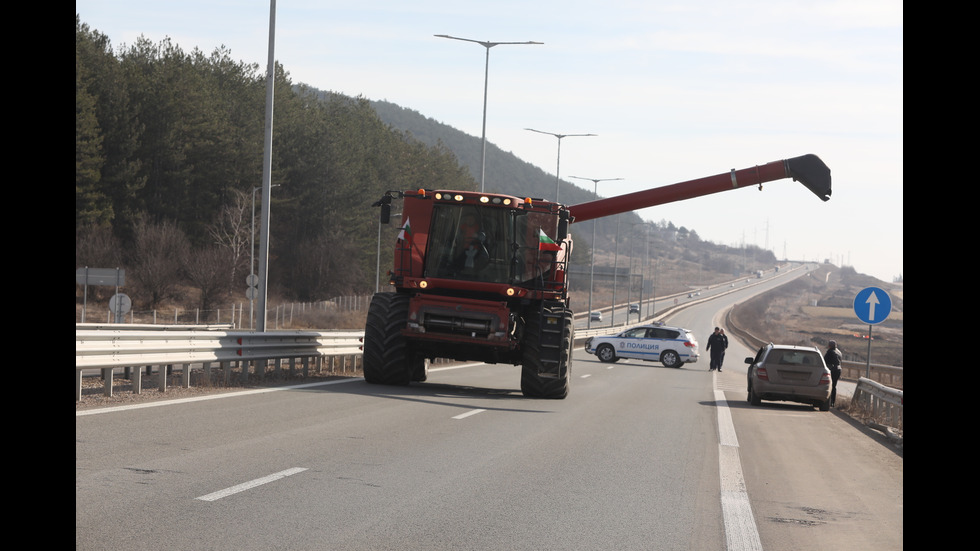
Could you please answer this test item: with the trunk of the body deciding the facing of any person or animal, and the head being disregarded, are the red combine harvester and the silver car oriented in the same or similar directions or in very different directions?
very different directions

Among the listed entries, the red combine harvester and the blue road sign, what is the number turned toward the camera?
2

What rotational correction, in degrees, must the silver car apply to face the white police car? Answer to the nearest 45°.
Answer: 0° — it already faces it

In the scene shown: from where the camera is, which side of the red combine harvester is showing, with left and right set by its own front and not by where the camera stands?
front

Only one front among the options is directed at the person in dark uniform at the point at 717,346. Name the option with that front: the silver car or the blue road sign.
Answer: the silver car

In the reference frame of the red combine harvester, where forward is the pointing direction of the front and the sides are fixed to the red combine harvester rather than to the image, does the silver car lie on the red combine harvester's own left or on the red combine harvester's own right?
on the red combine harvester's own left

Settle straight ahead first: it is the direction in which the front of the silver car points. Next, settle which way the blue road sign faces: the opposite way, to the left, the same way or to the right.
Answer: the opposite way

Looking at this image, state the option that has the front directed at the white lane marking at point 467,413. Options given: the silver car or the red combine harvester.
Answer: the red combine harvester

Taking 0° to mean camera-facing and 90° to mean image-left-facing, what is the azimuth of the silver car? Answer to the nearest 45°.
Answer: approximately 180°

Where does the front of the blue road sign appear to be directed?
toward the camera

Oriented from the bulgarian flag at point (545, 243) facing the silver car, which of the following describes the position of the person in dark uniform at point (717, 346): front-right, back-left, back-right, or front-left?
front-left

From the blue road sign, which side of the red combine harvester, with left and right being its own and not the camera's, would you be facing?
left

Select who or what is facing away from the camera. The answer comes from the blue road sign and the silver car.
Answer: the silver car

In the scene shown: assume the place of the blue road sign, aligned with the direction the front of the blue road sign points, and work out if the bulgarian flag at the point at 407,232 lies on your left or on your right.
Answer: on your right

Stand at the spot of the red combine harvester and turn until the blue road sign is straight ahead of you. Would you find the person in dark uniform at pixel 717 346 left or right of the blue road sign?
left
